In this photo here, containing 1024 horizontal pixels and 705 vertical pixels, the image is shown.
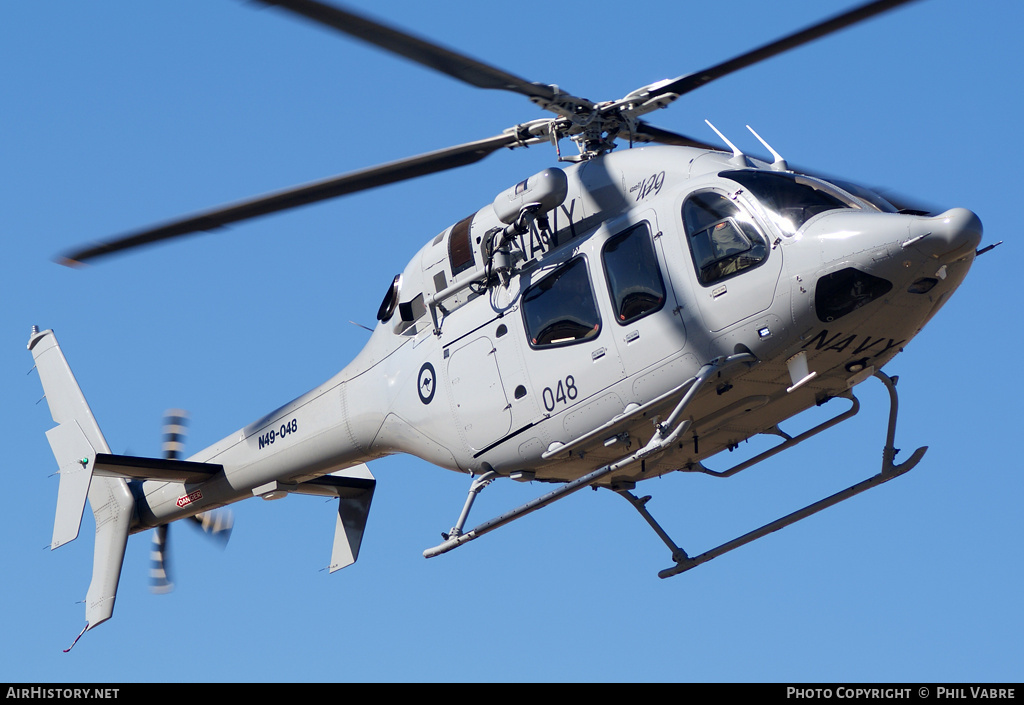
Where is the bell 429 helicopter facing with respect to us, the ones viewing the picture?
facing the viewer and to the right of the viewer
